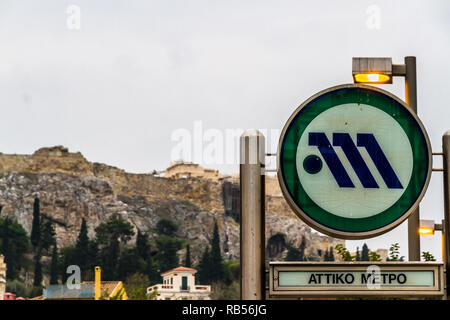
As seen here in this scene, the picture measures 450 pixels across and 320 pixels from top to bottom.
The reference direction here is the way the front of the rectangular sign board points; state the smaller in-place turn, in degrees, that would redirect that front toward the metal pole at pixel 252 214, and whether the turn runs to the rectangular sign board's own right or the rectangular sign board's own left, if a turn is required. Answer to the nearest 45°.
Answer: approximately 90° to the rectangular sign board's own right

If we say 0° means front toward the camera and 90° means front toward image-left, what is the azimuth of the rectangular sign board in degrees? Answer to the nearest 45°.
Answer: approximately 0°
